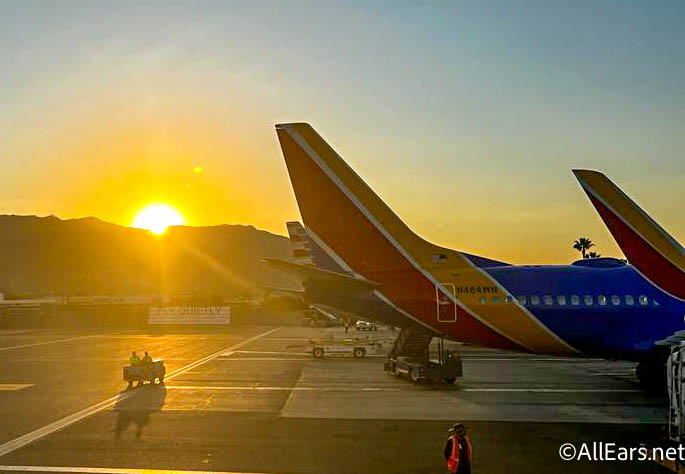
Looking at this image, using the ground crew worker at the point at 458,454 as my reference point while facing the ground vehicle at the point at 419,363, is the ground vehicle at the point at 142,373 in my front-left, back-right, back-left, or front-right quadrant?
front-left

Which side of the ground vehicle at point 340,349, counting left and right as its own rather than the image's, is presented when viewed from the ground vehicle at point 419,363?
left

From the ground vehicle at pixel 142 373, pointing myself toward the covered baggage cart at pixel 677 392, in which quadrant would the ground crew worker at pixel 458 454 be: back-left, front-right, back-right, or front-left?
front-right

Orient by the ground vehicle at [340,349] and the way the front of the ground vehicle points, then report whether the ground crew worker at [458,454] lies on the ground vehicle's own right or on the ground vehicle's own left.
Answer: on the ground vehicle's own left

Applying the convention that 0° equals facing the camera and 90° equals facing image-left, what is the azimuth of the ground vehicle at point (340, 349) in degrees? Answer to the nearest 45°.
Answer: approximately 90°

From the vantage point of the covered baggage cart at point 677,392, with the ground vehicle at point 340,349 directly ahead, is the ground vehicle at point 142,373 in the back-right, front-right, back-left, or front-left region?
front-left

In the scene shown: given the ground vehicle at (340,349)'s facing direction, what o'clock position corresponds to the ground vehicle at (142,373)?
the ground vehicle at (142,373) is roughly at 10 o'clock from the ground vehicle at (340,349).
